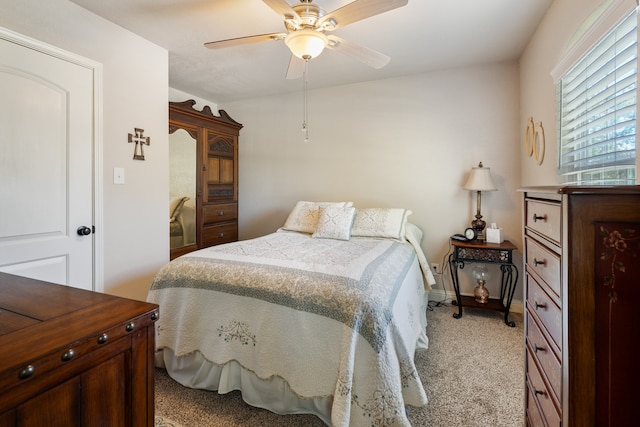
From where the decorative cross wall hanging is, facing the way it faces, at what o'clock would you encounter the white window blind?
The white window blind is roughly at 12 o'clock from the decorative cross wall hanging.

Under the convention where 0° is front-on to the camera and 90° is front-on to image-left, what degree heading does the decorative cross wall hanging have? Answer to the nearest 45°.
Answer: approximately 315°

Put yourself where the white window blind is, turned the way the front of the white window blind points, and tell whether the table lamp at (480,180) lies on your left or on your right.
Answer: on your right

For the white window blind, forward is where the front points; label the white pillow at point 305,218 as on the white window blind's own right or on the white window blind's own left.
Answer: on the white window blind's own right

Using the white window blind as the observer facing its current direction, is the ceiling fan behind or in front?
in front

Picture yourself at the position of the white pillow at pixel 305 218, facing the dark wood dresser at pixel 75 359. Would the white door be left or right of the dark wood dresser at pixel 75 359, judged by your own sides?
right

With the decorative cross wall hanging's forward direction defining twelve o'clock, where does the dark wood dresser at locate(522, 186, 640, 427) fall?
The dark wood dresser is roughly at 1 o'clock from the decorative cross wall hanging.

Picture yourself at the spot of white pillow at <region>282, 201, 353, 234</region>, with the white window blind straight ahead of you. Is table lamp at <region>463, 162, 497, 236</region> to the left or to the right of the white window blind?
left

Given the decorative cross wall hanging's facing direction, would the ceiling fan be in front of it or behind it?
in front

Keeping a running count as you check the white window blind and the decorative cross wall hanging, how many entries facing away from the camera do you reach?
0

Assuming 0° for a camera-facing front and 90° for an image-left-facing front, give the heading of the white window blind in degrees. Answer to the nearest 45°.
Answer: approximately 45°
